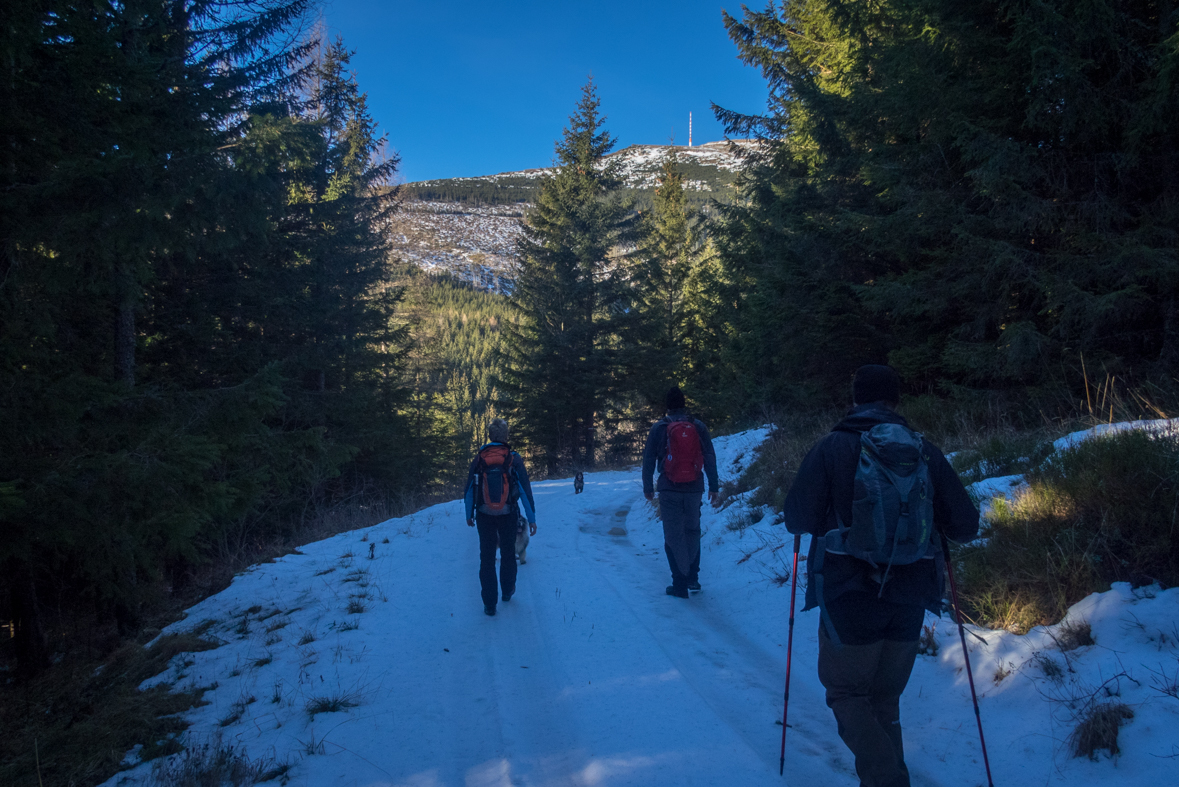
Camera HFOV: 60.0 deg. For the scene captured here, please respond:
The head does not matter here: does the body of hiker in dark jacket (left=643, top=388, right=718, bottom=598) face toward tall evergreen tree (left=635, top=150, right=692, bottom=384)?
yes

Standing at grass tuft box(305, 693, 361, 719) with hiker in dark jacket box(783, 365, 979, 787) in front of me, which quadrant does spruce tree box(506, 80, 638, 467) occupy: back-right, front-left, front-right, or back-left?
back-left

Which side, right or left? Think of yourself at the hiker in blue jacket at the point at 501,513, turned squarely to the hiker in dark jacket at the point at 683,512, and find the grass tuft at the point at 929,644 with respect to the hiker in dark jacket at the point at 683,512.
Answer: right

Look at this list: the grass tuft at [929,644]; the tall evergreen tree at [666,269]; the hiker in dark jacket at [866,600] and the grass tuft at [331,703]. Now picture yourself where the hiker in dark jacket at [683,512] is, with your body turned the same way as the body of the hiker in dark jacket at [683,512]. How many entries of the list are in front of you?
1

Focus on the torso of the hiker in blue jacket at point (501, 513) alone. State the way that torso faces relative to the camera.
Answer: away from the camera

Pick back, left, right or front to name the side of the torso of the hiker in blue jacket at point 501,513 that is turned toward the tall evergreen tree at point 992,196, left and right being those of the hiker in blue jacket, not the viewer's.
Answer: right

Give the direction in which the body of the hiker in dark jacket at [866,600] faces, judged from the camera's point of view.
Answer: away from the camera

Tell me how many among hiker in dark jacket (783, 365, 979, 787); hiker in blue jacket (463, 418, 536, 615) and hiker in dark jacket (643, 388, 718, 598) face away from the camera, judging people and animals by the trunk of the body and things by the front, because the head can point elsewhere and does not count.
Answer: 3

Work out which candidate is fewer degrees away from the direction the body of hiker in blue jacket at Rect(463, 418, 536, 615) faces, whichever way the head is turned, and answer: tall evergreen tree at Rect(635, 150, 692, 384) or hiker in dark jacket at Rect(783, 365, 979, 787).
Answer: the tall evergreen tree

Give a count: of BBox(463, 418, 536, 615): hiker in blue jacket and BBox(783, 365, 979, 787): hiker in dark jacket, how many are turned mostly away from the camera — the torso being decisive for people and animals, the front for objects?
2

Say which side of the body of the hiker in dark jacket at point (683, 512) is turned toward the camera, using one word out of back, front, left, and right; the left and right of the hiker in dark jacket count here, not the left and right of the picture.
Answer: back

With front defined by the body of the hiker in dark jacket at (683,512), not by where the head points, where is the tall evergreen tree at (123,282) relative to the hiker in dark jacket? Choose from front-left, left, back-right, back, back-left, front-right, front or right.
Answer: left
